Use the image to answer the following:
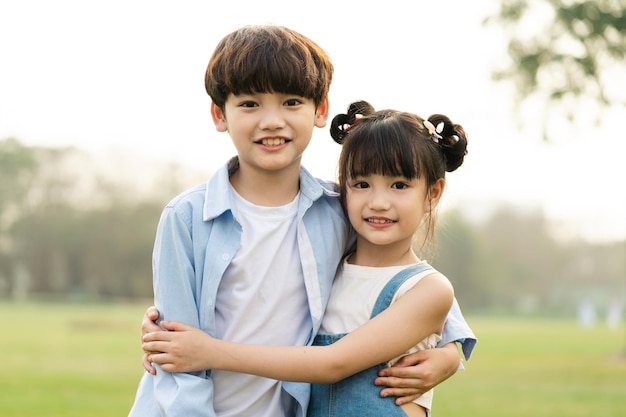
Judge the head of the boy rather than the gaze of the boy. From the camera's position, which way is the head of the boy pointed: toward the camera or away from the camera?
toward the camera

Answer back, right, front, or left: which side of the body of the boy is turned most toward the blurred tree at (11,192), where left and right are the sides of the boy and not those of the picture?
back

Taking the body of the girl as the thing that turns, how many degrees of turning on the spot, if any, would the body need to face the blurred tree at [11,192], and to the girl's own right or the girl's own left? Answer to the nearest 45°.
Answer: approximately 135° to the girl's own right

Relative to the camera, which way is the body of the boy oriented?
toward the camera
